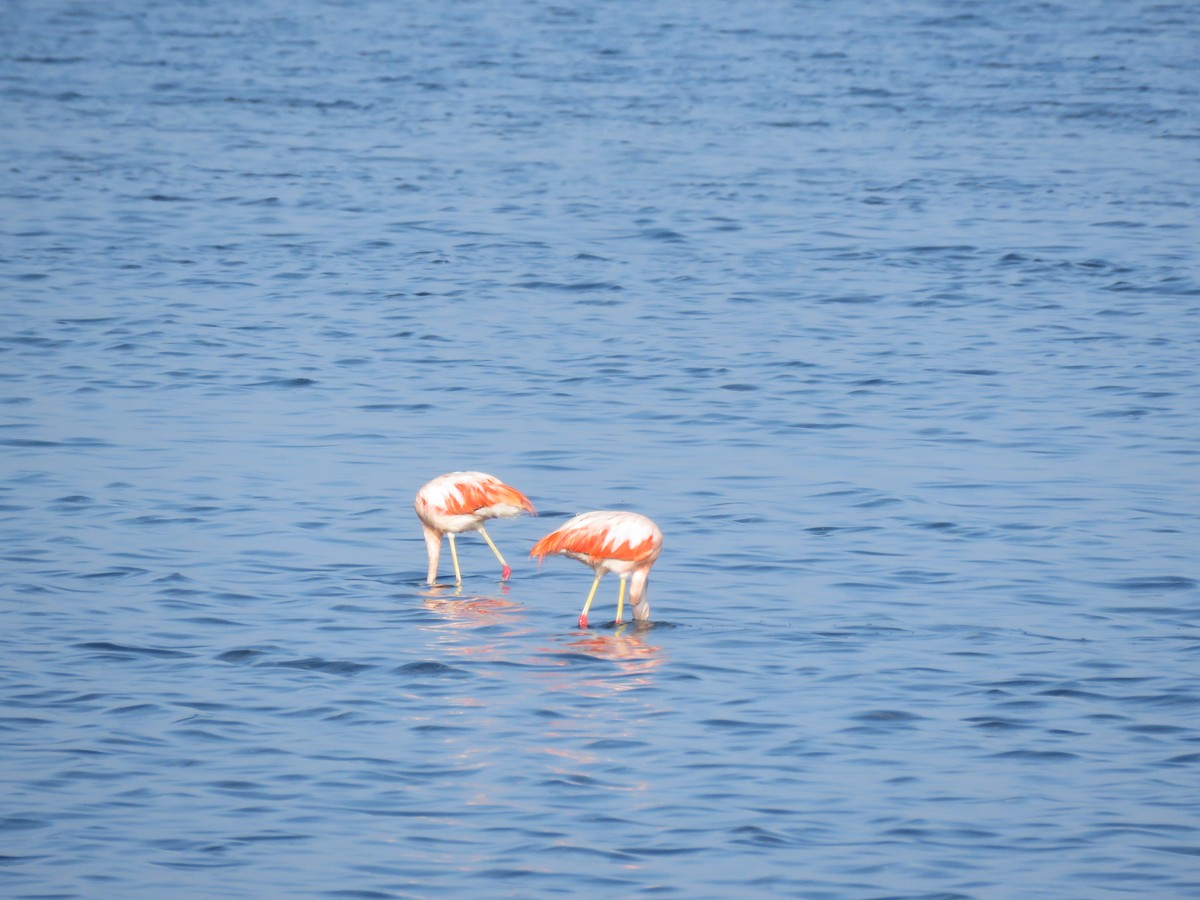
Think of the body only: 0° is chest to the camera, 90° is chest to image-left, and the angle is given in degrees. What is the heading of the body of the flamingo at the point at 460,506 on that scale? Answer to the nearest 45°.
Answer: approximately 90°

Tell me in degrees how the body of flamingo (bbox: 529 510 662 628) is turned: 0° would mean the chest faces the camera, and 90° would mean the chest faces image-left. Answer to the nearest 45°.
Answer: approximately 270°

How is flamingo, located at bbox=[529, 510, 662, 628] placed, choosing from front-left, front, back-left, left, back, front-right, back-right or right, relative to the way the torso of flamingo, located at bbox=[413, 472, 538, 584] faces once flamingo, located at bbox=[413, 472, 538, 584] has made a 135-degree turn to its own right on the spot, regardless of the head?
right
